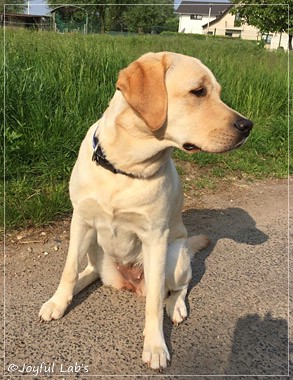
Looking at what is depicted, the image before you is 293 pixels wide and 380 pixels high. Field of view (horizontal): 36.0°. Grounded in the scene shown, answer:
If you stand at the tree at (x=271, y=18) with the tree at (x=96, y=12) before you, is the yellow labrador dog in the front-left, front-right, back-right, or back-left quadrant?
front-left

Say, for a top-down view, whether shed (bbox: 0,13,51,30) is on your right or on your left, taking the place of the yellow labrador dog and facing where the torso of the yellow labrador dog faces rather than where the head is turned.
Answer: on your right

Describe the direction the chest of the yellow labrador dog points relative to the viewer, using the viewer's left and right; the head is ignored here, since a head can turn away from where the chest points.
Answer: facing the viewer and to the left of the viewer

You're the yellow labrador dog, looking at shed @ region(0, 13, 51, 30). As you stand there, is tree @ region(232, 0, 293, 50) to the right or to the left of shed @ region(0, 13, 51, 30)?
right

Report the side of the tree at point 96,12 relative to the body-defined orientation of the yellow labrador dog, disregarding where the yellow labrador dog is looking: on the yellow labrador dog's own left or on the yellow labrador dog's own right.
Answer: on the yellow labrador dog's own right
